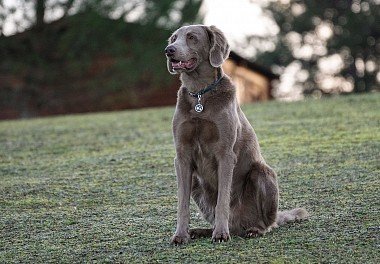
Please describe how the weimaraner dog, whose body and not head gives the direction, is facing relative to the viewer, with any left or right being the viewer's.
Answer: facing the viewer and to the left of the viewer
